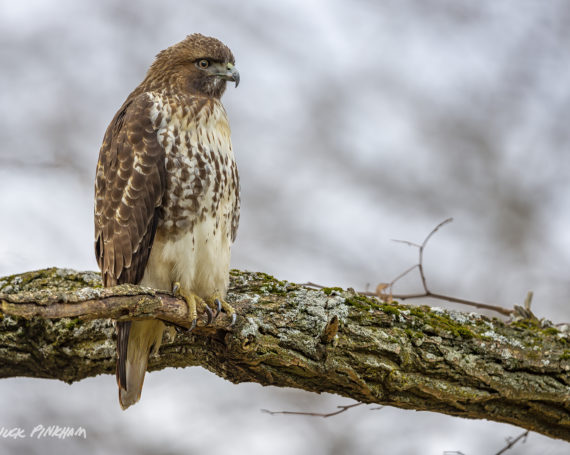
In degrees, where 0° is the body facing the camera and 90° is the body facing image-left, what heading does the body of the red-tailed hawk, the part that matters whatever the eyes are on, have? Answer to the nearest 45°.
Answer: approximately 315°
